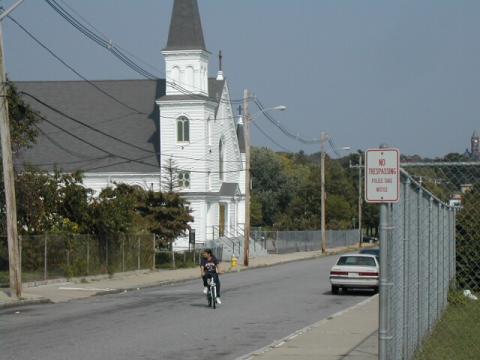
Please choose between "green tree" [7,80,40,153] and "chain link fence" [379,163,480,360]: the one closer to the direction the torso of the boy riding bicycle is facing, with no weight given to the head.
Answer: the chain link fence

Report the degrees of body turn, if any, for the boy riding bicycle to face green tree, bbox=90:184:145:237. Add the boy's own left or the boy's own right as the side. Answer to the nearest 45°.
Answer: approximately 180°

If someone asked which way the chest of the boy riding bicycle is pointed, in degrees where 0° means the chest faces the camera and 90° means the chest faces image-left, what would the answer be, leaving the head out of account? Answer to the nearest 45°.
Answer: approximately 0°

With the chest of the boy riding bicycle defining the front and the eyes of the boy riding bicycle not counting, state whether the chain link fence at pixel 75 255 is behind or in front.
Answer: behind

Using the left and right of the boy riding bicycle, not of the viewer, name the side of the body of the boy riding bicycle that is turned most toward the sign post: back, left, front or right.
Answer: front

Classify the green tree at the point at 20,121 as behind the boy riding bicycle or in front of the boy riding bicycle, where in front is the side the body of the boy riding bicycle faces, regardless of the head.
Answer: behind

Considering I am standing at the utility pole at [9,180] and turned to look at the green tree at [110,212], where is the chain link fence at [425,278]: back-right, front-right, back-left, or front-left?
back-right
